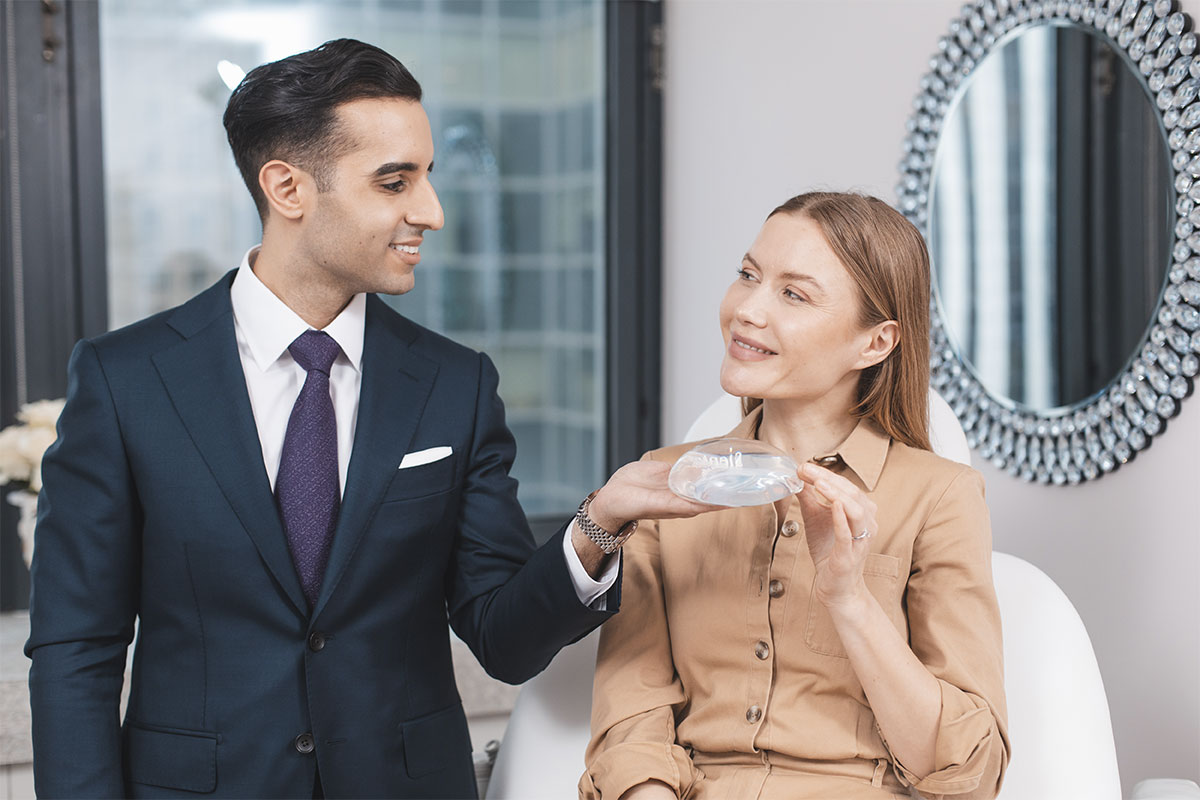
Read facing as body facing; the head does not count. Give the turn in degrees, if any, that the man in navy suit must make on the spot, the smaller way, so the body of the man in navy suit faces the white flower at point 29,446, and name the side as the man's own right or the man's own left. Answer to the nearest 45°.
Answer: approximately 135° to the man's own right

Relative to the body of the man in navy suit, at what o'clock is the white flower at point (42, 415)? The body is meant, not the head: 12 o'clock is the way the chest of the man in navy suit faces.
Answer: The white flower is roughly at 5 o'clock from the man in navy suit.

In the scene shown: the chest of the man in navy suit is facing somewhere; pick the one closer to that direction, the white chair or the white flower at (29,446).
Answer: the white chair

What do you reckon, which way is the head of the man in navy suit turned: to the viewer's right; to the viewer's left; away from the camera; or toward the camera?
to the viewer's right

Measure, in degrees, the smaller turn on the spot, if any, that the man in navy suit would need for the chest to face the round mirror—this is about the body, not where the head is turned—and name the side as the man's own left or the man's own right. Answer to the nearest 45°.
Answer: approximately 90° to the man's own left

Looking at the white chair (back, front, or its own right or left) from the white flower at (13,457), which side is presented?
right

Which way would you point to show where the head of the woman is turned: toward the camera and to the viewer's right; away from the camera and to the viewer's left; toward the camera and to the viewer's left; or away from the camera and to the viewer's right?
toward the camera and to the viewer's left

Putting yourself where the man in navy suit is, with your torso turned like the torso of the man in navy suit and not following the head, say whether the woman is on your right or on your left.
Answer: on your left

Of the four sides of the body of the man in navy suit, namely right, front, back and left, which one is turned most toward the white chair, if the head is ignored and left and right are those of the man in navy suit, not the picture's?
left

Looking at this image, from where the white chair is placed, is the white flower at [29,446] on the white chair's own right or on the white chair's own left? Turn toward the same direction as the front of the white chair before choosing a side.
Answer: on the white chair's own right

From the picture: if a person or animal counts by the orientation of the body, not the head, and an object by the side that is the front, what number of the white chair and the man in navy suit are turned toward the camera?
2

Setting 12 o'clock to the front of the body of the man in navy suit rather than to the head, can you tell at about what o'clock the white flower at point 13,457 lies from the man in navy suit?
The white flower is roughly at 5 o'clock from the man in navy suit.

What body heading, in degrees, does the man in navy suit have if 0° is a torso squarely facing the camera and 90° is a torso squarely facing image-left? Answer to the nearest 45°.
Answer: approximately 0°
